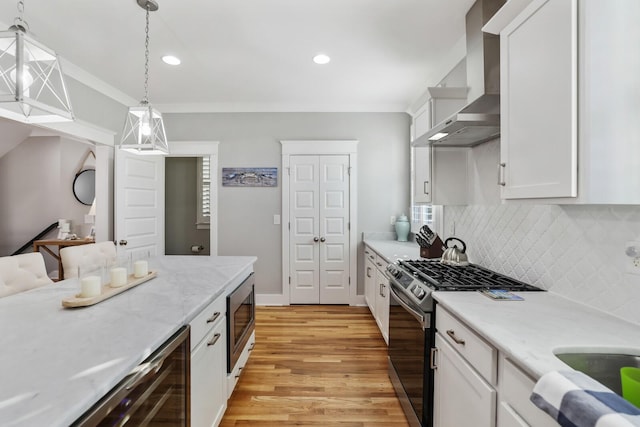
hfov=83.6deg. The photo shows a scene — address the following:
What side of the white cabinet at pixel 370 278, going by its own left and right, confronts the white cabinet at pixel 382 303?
left

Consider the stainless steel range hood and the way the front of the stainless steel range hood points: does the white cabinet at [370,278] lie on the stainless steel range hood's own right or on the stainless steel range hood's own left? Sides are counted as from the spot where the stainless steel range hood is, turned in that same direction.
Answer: on the stainless steel range hood's own right

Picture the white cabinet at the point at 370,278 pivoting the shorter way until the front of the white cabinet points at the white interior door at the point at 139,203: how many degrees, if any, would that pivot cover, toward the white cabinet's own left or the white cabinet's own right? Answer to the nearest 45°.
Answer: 0° — it already faces it

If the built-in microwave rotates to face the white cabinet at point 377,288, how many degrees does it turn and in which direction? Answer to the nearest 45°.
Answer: approximately 45° to its left

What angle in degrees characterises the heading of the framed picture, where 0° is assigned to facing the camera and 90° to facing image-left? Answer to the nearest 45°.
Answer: approximately 0°

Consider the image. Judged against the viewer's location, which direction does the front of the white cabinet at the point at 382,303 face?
facing to the left of the viewer

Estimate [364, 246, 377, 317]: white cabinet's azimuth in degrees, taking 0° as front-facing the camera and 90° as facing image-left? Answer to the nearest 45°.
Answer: approximately 90°

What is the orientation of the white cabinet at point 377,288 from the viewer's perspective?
to the viewer's left

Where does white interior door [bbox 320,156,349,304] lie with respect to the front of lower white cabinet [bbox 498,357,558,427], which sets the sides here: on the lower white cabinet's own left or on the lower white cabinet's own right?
on the lower white cabinet's own right
